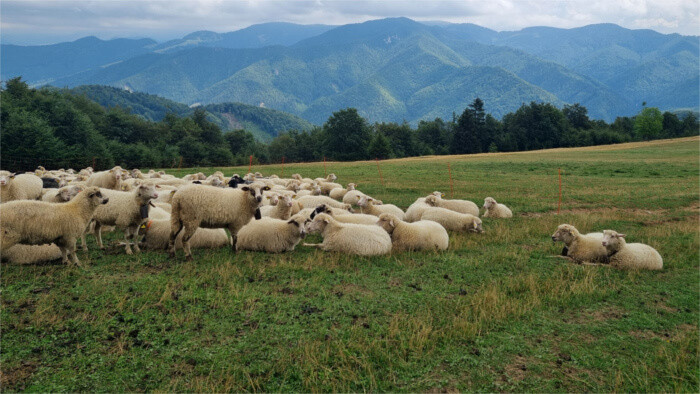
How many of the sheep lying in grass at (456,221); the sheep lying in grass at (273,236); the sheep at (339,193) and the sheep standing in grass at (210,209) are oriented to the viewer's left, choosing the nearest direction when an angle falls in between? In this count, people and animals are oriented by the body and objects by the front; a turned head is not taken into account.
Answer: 0

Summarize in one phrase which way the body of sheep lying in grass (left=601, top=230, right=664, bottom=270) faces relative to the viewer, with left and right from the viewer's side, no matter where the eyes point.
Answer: facing to the left of the viewer

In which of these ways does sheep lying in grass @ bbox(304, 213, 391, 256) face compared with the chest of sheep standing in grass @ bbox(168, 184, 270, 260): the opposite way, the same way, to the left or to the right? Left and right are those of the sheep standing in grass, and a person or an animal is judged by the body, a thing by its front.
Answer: the opposite way

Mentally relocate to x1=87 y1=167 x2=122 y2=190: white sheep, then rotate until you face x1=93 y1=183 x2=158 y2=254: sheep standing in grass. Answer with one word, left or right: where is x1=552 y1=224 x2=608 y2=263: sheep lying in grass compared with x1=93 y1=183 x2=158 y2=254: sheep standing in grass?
left

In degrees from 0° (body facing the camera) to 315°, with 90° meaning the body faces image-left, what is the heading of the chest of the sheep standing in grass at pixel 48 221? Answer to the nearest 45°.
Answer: approximately 270°

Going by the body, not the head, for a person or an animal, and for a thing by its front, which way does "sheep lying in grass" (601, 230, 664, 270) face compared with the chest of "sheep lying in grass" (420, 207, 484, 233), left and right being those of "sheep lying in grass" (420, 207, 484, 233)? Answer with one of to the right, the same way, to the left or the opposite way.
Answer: the opposite way

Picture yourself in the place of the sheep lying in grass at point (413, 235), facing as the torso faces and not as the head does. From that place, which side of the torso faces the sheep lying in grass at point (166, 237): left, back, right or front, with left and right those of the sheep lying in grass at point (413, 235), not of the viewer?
front

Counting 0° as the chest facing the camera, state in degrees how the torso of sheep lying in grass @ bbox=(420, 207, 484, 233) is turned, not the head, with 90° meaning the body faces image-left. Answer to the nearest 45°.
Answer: approximately 270°

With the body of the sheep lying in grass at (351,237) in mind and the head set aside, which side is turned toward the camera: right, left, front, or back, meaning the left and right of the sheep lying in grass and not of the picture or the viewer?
left

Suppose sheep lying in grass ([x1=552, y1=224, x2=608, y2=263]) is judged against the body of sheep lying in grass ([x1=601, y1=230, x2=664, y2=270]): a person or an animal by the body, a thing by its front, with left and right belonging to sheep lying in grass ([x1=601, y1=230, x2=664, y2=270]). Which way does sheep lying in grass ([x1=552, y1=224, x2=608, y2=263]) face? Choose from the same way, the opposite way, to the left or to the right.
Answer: the same way

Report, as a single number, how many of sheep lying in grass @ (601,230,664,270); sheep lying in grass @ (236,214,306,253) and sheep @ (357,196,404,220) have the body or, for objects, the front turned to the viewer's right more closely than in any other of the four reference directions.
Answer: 1

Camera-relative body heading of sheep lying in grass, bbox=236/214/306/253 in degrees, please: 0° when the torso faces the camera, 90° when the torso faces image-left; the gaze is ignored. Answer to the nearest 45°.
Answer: approximately 270°

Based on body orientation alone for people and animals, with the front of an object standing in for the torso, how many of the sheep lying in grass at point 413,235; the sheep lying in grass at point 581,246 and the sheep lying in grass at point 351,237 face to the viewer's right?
0

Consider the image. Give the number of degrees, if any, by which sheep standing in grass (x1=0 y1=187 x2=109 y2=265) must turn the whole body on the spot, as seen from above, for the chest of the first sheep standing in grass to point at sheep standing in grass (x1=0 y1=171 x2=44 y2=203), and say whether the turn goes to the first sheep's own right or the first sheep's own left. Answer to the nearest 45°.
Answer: approximately 90° to the first sheep's own left

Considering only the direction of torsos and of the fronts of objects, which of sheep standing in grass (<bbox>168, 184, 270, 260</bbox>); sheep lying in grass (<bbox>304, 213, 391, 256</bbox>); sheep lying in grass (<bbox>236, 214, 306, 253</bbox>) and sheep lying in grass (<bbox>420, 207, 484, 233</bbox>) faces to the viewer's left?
sheep lying in grass (<bbox>304, 213, 391, 256</bbox>)
